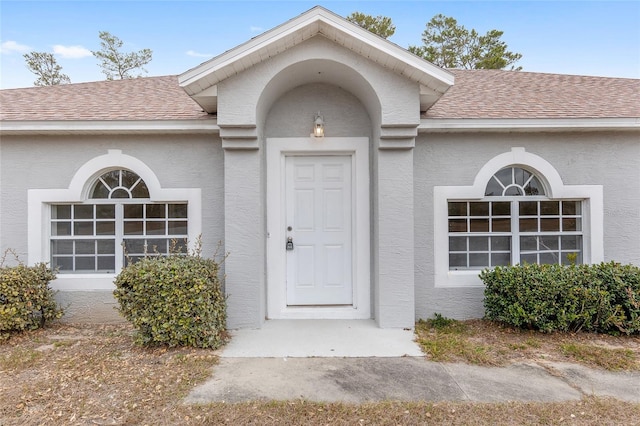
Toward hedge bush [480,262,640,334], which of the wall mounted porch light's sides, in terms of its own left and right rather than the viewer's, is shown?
left

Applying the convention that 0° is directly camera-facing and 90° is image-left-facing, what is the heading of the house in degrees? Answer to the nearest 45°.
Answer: approximately 0°

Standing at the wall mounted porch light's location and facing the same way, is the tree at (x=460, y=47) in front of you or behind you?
behind

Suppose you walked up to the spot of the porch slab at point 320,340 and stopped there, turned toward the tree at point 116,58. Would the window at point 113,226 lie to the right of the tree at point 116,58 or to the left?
left

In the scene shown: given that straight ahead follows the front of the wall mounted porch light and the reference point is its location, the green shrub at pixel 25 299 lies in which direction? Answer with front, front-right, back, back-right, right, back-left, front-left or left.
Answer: right

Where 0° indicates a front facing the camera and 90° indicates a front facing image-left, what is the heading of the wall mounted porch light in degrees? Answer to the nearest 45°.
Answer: approximately 0°

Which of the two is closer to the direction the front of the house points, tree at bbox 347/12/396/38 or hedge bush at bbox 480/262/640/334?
the hedge bush

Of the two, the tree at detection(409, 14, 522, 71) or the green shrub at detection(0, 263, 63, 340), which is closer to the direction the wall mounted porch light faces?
the green shrub

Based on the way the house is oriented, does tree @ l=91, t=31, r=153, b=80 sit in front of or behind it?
behind
